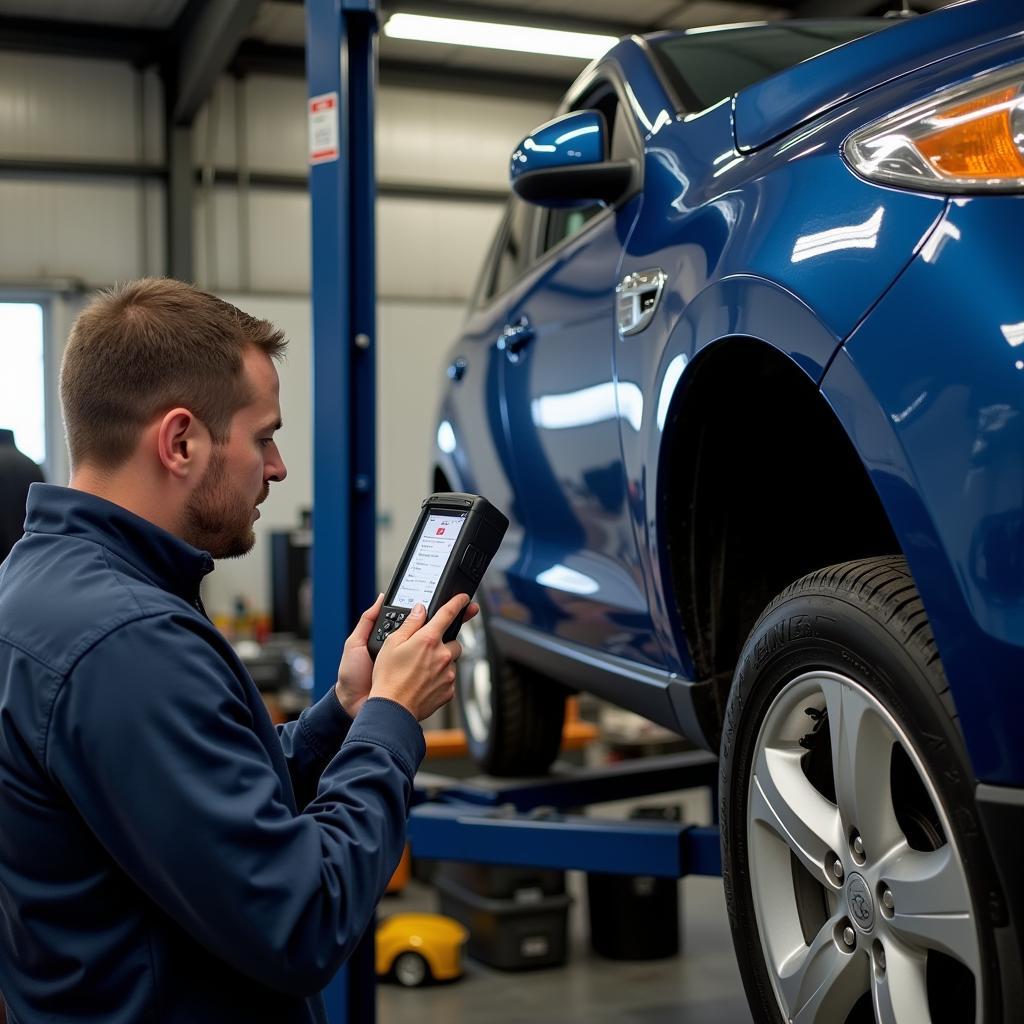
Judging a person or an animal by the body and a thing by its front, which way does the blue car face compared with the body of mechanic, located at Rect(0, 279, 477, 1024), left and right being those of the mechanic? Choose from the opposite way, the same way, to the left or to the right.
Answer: to the right

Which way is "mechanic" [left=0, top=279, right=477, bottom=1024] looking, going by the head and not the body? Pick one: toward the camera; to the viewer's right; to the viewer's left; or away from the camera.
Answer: to the viewer's right

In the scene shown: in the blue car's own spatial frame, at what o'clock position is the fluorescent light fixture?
The fluorescent light fixture is roughly at 7 o'clock from the blue car.

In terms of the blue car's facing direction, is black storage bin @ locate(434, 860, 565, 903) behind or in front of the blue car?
behind

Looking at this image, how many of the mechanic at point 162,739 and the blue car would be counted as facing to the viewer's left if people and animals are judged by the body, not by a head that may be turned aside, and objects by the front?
0

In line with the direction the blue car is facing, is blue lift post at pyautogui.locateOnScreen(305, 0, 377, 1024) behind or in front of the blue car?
behind

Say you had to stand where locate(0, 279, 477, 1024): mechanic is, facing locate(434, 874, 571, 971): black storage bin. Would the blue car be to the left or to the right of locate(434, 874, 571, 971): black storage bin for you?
right

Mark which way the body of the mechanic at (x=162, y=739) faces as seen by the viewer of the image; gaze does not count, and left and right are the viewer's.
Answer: facing away from the viewer and to the right of the viewer

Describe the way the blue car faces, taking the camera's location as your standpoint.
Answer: facing the viewer and to the right of the viewer

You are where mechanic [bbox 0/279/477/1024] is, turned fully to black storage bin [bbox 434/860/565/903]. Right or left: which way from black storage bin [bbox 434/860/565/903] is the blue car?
right

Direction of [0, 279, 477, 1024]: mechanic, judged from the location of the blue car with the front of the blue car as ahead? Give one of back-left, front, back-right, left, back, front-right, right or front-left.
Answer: right
